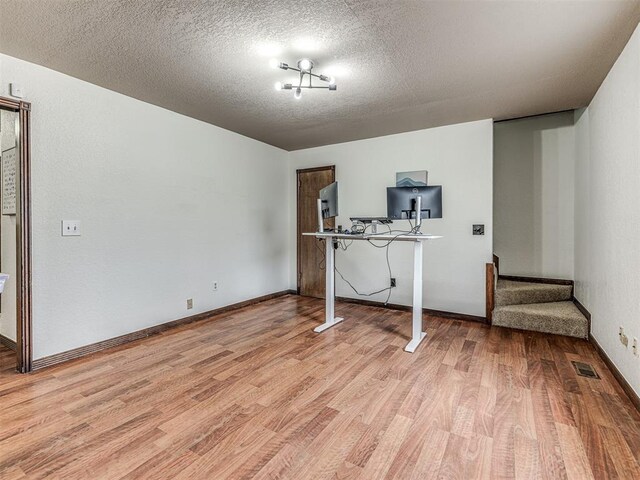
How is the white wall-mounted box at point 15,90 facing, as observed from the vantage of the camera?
facing the viewer and to the right of the viewer

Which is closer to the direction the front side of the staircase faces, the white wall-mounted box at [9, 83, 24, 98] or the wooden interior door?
the white wall-mounted box

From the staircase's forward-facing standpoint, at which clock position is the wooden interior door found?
The wooden interior door is roughly at 3 o'clock from the staircase.

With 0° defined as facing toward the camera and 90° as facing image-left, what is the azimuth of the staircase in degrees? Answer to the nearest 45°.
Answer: approximately 0°

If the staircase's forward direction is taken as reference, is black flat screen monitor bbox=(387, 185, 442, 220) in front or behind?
in front

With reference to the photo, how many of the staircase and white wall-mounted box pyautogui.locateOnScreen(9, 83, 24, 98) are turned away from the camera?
0

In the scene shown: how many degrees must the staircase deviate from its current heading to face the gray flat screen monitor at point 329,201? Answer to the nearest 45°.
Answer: approximately 45° to its right

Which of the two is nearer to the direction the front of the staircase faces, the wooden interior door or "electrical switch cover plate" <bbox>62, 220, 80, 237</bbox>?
the electrical switch cover plate

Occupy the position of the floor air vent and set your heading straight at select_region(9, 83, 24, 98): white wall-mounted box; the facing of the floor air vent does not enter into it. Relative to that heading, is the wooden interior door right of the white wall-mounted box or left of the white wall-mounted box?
right
